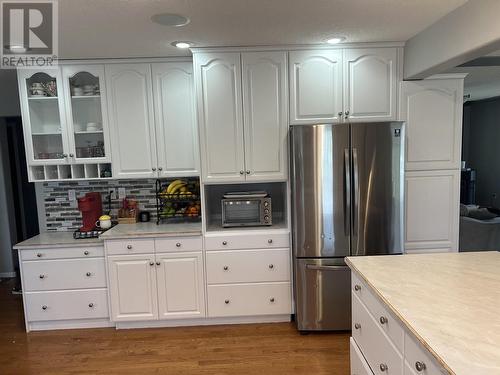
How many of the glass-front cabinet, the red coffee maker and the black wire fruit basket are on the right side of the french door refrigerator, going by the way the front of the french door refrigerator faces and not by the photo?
3

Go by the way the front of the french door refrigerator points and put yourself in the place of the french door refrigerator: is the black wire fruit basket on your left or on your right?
on your right

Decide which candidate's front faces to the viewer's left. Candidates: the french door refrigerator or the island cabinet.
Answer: the island cabinet

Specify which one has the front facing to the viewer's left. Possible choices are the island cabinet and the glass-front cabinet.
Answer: the island cabinet

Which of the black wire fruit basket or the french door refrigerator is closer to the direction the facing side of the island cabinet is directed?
the black wire fruit basket

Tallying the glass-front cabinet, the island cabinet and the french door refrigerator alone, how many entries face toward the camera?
2

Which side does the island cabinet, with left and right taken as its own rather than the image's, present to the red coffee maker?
front

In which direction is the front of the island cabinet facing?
to the viewer's left

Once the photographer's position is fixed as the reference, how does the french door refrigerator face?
facing the viewer

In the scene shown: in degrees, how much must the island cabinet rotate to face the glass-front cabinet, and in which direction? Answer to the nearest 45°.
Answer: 0° — it already faces it

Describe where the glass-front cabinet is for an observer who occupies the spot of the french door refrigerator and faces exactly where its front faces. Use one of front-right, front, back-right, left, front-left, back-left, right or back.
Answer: right

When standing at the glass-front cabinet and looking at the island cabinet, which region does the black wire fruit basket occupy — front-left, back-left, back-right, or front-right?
front-left

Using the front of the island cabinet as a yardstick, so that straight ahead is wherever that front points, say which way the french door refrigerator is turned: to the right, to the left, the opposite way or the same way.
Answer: to the left

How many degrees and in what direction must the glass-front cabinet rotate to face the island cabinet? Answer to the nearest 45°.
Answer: approximately 45° to its left

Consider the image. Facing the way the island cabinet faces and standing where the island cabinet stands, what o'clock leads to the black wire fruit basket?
The black wire fruit basket is roughly at 1 o'clock from the island cabinet.

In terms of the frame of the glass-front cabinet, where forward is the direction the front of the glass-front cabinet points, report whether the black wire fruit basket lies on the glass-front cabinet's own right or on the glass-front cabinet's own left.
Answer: on the glass-front cabinet's own left

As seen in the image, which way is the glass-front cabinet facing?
toward the camera
